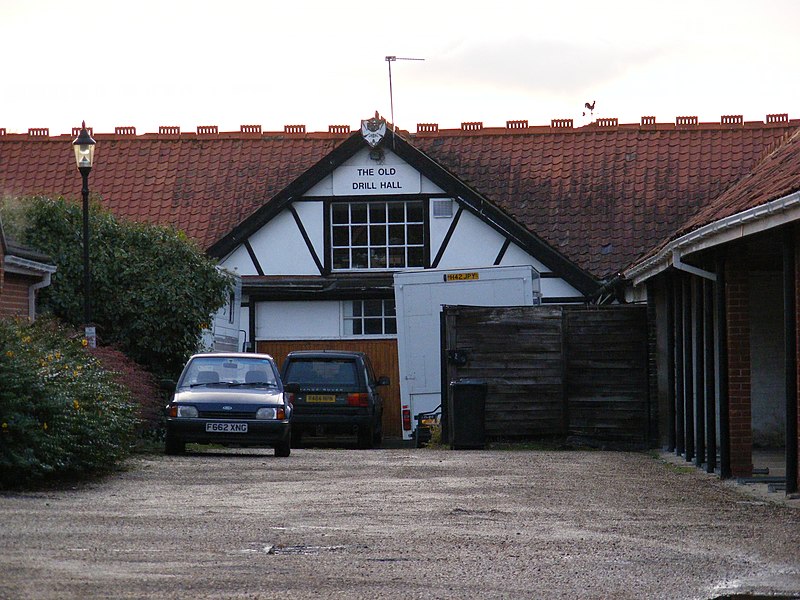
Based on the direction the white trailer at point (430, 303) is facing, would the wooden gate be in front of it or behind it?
in front

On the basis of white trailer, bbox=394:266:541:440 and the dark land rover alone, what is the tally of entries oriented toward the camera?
0

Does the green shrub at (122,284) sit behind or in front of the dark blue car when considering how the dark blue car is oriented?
behind

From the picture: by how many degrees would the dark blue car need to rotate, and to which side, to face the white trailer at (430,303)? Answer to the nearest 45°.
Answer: approximately 135° to its left

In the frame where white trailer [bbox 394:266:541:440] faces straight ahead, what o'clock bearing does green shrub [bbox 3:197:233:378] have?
The green shrub is roughly at 9 o'clock from the white trailer.

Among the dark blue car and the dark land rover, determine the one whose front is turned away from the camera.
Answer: the dark land rover

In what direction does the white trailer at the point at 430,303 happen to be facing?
away from the camera

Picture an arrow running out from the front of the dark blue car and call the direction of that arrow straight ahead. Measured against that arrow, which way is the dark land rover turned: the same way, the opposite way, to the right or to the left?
the opposite way

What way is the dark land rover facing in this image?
away from the camera

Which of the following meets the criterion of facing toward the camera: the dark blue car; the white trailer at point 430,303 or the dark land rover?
the dark blue car

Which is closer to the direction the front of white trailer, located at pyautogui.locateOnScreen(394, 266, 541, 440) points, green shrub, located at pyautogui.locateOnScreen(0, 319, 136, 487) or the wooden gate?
the wooden gate

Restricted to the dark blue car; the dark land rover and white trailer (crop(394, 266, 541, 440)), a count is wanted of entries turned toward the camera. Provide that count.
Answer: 1
